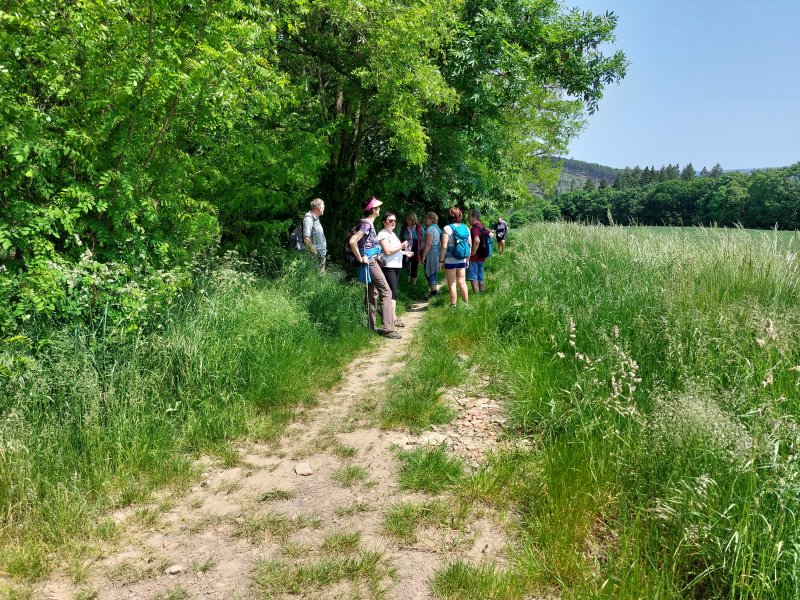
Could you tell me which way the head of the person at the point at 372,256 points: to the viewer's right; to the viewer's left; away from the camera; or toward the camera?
to the viewer's right

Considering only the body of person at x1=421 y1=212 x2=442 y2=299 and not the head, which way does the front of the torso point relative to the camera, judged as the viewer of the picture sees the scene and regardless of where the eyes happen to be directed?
to the viewer's left

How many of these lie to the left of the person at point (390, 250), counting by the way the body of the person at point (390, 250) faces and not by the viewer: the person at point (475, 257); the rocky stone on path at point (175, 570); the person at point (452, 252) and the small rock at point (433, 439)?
2

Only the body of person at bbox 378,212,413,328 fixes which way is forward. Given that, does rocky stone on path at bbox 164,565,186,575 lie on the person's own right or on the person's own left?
on the person's own right

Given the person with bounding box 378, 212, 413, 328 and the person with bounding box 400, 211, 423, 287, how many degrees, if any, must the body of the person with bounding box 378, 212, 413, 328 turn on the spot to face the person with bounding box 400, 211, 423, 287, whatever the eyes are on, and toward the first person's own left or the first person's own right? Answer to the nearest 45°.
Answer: approximately 135° to the first person's own left

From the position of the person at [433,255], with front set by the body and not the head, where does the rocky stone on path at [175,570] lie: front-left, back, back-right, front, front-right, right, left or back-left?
left
